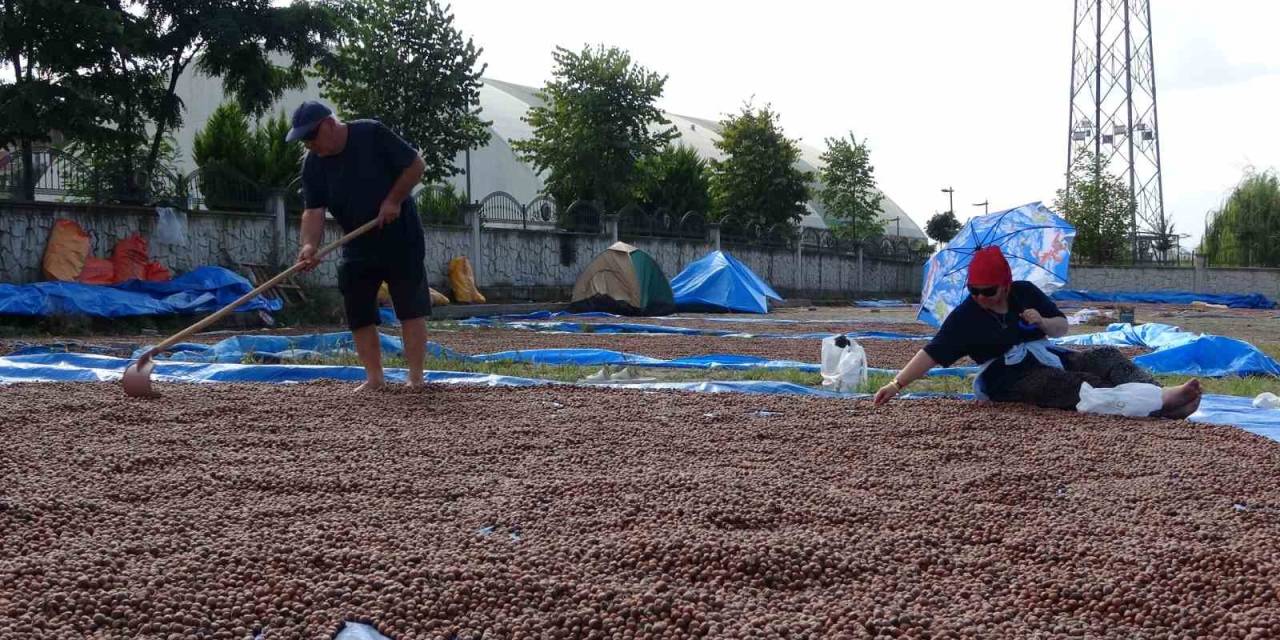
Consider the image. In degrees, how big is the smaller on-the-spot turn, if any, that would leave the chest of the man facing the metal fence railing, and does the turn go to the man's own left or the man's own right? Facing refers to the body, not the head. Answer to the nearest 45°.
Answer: approximately 135° to the man's own right

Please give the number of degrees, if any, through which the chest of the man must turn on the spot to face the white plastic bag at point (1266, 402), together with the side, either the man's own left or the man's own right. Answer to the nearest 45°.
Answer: approximately 135° to the man's own left

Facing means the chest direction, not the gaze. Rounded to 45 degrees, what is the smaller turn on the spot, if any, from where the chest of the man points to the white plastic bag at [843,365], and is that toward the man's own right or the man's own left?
approximately 135° to the man's own left

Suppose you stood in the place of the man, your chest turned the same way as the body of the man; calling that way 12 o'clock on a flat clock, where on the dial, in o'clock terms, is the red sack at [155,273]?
The red sack is roughly at 4 o'clock from the man.

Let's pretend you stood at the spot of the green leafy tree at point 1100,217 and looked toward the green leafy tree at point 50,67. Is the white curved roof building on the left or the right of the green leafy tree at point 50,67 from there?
right

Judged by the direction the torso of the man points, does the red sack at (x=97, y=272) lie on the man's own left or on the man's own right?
on the man's own right

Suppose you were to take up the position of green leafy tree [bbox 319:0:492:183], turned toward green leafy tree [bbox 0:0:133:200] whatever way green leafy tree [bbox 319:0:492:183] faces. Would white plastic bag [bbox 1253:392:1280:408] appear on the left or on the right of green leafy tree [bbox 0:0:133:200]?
left

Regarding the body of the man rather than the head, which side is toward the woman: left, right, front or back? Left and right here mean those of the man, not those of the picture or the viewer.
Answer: left

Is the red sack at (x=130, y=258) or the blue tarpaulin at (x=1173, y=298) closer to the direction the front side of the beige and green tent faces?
the red sack

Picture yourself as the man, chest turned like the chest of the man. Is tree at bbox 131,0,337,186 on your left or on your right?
on your right

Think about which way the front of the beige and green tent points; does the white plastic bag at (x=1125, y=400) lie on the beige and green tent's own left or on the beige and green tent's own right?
on the beige and green tent's own left

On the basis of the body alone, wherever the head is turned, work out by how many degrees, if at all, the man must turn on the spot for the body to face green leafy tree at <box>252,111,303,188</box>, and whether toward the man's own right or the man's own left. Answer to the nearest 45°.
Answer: approximately 135° to the man's own right

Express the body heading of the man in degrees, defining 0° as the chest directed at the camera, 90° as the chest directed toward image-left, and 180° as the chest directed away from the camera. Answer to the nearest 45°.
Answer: approximately 45°
